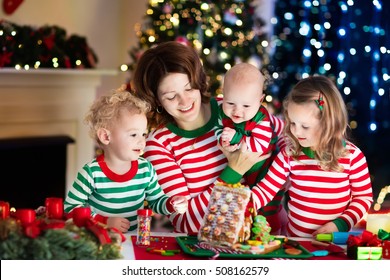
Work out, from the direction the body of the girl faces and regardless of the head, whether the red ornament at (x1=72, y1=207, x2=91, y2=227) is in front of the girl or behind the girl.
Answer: in front

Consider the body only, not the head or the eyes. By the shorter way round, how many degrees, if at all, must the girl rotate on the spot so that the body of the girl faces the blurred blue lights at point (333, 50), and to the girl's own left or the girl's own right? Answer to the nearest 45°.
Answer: approximately 135° to the girl's own right

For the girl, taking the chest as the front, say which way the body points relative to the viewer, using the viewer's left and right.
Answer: facing the viewer and to the left of the viewer

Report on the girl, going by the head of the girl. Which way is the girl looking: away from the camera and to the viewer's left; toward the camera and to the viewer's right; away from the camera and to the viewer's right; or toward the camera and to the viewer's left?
toward the camera and to the viewer's left

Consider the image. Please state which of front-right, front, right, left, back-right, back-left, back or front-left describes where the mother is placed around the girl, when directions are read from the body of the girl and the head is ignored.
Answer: front-right

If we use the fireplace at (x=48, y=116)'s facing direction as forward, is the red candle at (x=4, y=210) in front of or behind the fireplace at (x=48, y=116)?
in front

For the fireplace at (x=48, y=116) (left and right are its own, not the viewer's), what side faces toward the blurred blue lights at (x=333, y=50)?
left

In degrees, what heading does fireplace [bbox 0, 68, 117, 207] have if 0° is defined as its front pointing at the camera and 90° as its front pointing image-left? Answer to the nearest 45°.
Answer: approximately 0°

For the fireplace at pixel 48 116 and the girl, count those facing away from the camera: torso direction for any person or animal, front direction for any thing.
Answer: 0

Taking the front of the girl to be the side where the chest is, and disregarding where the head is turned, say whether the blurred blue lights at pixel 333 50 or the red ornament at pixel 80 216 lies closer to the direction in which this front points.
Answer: the red ornament
